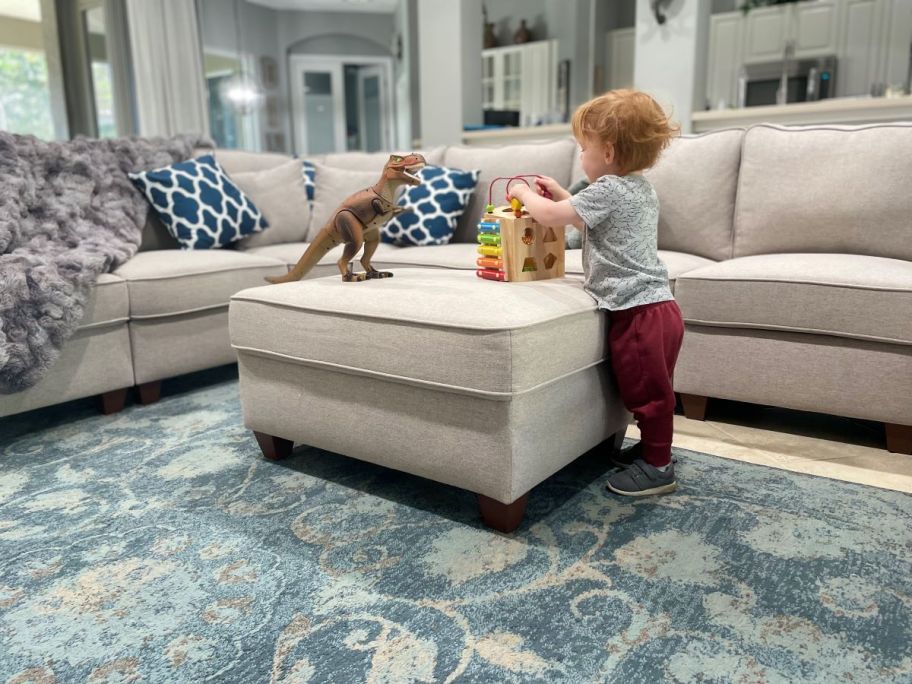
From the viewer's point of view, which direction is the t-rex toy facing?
to the viewer's right

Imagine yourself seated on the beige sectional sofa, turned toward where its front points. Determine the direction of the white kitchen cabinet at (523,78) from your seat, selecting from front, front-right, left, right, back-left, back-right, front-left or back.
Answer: back

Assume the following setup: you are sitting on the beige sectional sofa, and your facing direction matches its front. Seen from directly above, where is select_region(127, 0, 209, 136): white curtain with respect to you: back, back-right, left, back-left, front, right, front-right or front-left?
back-right

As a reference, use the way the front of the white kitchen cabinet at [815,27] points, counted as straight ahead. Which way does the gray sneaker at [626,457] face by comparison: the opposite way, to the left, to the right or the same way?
to the right

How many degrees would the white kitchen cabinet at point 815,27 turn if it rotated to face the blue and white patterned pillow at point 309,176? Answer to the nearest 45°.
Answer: approximately 45° to its right

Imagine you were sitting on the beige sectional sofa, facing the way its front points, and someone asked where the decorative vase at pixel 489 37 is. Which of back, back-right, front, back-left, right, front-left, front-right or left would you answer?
back

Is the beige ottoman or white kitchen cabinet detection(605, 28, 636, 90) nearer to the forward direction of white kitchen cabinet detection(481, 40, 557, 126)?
the beige ottoman
